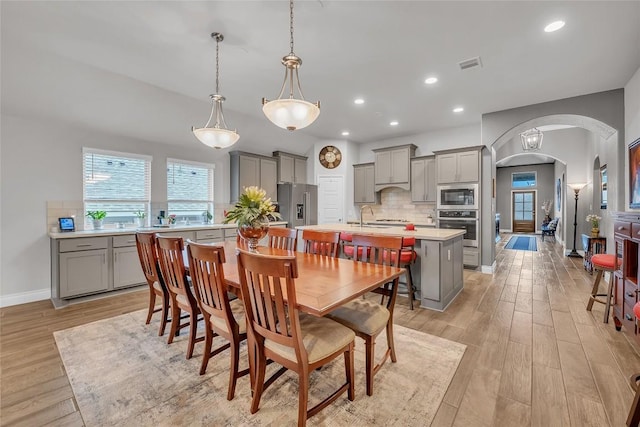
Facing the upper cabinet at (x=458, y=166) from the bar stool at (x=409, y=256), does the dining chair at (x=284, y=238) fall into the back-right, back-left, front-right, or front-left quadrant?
back-left

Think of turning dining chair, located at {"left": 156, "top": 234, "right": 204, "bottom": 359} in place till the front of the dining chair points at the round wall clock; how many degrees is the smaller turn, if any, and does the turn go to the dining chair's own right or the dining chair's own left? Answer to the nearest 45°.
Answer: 0° — it already faces it

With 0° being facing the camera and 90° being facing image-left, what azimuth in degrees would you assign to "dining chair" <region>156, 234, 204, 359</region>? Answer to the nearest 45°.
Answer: approximately 225°

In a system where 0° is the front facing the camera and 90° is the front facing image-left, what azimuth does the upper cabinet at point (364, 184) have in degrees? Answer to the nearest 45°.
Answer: approximately 0°

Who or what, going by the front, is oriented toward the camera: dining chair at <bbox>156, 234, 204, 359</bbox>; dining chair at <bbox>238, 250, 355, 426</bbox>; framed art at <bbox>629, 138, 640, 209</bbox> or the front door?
the front door

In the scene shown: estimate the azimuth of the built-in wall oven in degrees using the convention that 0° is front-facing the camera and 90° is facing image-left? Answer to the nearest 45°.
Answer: approximately 0°

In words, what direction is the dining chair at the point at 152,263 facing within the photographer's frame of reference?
facing away from the viewer and to the right of the viewer

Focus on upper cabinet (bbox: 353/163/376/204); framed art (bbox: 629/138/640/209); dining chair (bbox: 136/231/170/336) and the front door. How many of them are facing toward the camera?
2

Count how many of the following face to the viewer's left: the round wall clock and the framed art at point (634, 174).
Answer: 1
